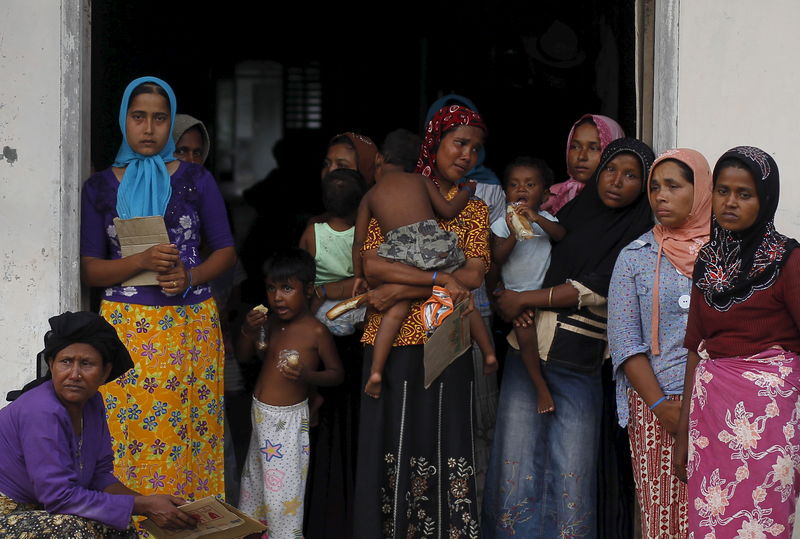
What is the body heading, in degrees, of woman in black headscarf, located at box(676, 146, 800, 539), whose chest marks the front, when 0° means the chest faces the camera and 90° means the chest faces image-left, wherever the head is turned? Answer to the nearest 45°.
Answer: approximately 45°

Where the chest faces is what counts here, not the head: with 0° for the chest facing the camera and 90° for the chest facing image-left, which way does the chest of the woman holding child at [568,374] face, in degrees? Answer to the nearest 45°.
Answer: approximately 45°

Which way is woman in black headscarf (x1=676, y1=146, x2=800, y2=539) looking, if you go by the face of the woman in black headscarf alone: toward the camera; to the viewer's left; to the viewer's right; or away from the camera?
toward the camera

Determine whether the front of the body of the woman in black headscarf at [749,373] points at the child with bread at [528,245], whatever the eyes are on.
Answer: no

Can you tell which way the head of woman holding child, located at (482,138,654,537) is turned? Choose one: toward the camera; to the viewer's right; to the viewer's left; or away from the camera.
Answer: toward the camera

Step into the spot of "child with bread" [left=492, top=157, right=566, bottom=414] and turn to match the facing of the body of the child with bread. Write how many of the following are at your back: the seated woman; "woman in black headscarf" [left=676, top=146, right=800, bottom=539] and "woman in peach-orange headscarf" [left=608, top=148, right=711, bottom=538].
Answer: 0

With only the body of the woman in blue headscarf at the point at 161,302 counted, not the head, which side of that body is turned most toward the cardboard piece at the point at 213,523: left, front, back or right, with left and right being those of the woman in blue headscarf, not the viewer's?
front

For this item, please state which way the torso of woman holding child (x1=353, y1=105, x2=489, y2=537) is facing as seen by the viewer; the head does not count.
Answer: toward the camera

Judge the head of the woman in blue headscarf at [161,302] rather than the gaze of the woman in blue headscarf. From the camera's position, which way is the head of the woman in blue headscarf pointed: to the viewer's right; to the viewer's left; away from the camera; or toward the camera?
toward the camera

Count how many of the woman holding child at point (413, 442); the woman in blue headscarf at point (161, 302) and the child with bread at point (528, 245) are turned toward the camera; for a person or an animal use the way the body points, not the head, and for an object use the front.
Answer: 3

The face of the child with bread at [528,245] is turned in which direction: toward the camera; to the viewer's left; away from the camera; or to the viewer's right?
toward the camera

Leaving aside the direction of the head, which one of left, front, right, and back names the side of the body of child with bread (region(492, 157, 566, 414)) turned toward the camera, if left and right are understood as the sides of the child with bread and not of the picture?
front

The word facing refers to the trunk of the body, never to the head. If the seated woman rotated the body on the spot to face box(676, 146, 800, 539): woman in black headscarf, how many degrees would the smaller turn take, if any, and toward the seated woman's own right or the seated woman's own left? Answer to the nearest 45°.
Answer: approximately 45° to the seated woman's own left

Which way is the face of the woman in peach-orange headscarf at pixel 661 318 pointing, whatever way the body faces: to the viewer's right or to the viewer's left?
to the viewer's left
